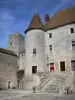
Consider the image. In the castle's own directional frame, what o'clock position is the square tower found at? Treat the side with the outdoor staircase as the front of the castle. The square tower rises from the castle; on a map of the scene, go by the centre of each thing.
The square tower is roughly at 4 o'clock from the castle.

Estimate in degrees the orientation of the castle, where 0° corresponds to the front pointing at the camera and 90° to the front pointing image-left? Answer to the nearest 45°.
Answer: approximately 45°
